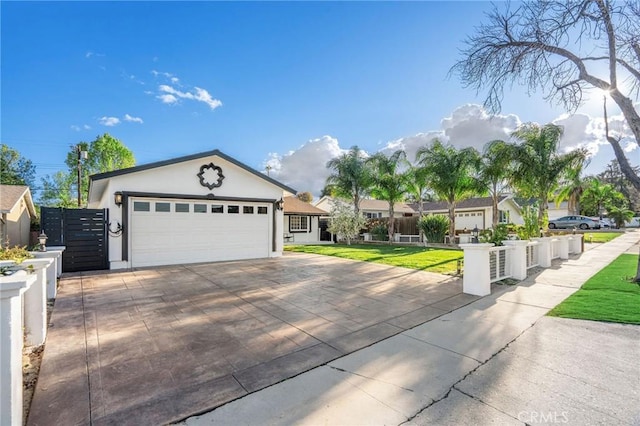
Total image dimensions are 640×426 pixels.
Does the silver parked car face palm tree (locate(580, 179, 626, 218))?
no

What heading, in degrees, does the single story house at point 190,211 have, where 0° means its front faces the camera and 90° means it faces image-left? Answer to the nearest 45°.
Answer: approximately 315°

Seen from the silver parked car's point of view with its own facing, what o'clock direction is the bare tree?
The bare tree is roughly at 9 o'clock from the silver parked car.

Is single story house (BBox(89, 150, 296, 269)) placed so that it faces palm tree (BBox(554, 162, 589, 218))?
no

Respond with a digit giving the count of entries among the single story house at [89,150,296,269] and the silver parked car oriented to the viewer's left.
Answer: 1

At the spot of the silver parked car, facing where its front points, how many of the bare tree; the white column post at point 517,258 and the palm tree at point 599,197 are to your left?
2

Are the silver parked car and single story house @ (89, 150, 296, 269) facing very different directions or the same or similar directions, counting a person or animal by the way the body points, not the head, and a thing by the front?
very different directions

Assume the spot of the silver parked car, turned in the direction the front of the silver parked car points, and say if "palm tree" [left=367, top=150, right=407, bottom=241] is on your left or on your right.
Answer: on your left

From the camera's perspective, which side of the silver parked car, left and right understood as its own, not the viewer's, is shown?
left

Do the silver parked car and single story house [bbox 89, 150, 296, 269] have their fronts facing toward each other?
no

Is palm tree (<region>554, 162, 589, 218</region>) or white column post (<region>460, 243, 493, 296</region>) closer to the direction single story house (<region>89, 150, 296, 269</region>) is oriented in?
the white column post

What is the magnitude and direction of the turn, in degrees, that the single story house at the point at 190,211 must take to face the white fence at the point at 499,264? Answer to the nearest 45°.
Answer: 0° — it already faces it
